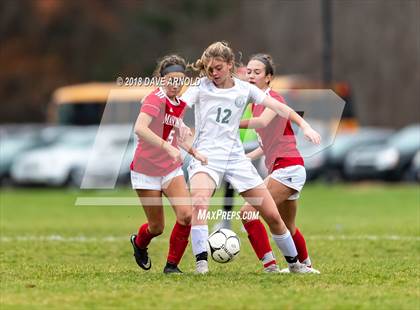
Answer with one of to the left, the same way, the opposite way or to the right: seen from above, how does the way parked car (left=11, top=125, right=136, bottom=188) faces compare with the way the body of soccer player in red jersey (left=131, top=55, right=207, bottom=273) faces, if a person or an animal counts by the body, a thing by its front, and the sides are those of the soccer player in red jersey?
to the right

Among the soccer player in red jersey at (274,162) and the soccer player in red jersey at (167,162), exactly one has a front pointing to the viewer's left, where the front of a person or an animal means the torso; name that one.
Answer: the soccer player in red jersey at (274,162)

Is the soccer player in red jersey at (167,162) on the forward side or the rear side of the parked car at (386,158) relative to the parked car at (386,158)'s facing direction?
on the forward side

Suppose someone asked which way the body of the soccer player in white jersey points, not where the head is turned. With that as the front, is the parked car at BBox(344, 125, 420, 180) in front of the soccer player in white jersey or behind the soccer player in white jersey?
behind

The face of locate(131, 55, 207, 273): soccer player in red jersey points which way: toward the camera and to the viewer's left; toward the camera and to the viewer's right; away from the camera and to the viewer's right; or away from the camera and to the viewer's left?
toward the camera and to the viewer's right

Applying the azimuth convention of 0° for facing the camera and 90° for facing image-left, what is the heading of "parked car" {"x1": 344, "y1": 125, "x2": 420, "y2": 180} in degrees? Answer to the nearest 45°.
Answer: approximately 45°

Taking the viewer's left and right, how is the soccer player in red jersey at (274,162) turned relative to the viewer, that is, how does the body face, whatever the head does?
facing to the left of the viewer

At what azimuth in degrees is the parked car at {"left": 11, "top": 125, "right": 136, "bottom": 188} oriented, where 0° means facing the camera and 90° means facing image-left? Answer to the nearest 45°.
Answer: approximately 45°

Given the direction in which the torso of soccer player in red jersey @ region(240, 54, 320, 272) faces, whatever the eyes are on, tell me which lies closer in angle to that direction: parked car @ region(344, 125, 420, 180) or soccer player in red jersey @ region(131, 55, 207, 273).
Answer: the soccer player in red jersey

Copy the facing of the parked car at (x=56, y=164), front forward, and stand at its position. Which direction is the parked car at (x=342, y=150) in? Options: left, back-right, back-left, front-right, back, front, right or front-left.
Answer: back-left

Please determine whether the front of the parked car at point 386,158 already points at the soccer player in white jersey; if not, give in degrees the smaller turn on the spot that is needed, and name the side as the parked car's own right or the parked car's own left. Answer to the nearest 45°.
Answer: approximately 45° to the parked car's own left
